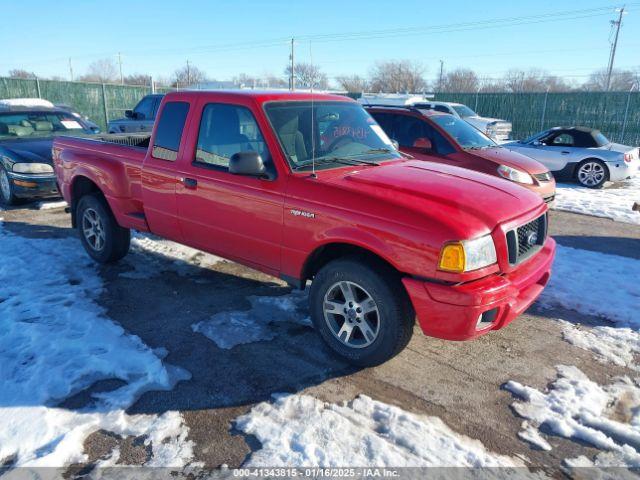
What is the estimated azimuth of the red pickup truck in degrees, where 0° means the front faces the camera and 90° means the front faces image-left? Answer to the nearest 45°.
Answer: approximately 315°

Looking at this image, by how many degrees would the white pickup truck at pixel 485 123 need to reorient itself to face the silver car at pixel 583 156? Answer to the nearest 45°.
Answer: approximately 45° to its right

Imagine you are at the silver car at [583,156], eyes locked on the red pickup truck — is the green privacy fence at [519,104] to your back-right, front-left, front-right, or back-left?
back-right

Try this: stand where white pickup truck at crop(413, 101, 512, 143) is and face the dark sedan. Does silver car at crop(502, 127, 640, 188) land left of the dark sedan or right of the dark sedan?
left

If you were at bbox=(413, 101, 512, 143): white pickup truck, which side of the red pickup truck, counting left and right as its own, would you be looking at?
left

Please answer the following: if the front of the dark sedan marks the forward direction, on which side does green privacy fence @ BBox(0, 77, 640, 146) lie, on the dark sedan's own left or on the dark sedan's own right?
on the dark sedan's own left

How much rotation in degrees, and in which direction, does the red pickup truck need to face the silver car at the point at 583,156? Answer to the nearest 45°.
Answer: approximately 90° to its left

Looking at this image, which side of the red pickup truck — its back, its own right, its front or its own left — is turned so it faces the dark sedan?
back

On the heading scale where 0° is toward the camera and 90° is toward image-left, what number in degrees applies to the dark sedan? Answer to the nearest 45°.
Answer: approximately 315°
